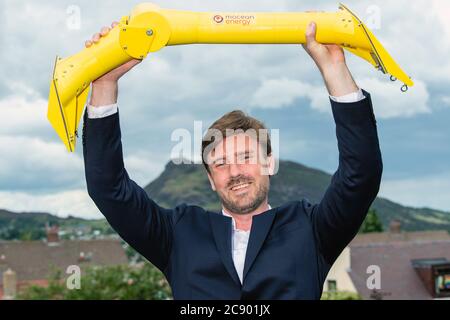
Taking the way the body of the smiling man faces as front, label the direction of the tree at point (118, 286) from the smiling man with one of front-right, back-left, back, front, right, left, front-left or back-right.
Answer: back

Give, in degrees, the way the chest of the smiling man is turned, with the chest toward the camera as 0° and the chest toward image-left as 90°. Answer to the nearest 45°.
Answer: approximately 0°

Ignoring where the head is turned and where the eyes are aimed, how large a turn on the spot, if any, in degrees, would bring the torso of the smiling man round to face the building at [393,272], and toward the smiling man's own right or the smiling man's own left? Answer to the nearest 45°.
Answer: approximately 180°
